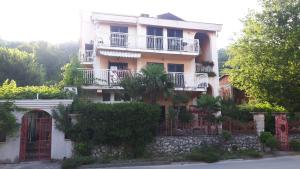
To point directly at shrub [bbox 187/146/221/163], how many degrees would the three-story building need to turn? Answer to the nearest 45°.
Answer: approximately 45° to its left

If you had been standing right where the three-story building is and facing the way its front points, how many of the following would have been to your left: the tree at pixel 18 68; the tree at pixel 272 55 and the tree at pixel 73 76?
1

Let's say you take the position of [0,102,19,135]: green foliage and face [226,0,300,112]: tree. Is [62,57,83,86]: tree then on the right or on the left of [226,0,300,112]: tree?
left

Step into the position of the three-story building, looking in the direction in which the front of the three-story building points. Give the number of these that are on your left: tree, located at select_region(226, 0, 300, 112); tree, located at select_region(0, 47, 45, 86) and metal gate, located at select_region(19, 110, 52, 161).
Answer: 1

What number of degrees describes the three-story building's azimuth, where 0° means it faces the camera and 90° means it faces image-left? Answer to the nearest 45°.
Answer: approximately 0°

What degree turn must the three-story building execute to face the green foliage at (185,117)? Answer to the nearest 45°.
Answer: approximately 45° to its left

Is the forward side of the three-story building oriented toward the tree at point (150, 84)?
yes

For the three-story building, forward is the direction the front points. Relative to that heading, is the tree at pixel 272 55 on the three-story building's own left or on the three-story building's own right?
on the three-story building's own left

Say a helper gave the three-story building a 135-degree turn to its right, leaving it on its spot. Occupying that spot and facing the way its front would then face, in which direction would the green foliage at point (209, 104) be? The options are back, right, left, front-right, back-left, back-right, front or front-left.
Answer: back

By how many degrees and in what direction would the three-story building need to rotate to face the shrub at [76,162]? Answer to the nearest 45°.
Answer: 0° — it already faces it

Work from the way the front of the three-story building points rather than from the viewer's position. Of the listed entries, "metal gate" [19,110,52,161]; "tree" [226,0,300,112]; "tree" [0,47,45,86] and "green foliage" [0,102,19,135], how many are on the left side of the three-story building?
1

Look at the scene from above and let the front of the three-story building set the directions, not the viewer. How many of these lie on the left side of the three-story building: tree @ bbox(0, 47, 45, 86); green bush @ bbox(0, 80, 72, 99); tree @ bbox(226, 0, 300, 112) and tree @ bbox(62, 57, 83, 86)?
1

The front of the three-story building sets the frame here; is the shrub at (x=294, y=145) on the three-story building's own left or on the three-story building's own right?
on the three-story building's own left

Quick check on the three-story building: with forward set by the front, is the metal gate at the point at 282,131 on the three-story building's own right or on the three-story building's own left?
on the three-story building's own left

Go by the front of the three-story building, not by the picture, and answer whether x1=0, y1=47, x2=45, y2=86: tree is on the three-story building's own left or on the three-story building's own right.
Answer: on the three-story building's own right
